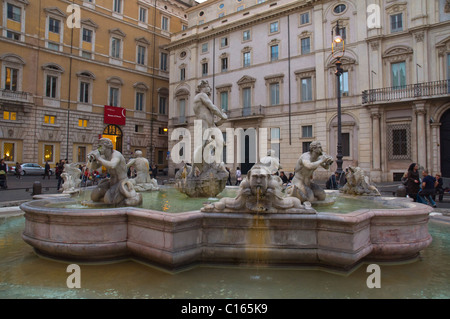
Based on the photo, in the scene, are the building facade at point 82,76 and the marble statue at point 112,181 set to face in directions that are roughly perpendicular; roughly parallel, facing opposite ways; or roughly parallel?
roughly perpendicular

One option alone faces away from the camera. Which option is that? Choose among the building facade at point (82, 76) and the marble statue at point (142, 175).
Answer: the marble statue

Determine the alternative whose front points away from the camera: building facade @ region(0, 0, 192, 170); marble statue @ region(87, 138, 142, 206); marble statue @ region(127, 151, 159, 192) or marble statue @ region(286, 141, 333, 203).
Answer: marble statue @ region(127, 151, 159, 192)

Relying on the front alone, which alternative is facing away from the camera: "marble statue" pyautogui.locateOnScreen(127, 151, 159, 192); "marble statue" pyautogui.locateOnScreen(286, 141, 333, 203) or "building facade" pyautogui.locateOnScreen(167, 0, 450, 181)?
"marble statue" pyautogui.locateOnScreen(127, 151, 159, 192)

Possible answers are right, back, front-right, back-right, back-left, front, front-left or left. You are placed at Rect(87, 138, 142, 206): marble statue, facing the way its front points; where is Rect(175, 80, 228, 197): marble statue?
back

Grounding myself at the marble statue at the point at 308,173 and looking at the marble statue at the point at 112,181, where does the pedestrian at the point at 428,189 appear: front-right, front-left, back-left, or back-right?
back-right

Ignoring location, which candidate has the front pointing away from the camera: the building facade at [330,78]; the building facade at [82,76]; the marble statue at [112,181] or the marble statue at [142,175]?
the marble statue at [142,175]

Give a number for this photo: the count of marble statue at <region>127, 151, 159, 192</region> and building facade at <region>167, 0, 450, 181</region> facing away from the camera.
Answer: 1

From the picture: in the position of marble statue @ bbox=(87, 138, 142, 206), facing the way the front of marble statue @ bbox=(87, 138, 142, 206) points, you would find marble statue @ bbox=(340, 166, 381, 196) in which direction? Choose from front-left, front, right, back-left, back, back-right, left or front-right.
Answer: back-left
